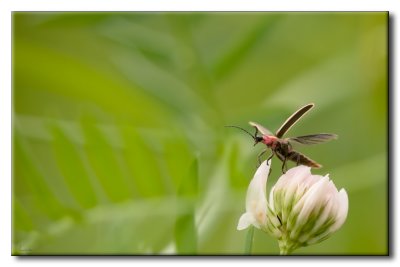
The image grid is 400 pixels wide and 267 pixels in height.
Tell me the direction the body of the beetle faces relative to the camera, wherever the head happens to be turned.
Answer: to the viewer's left
